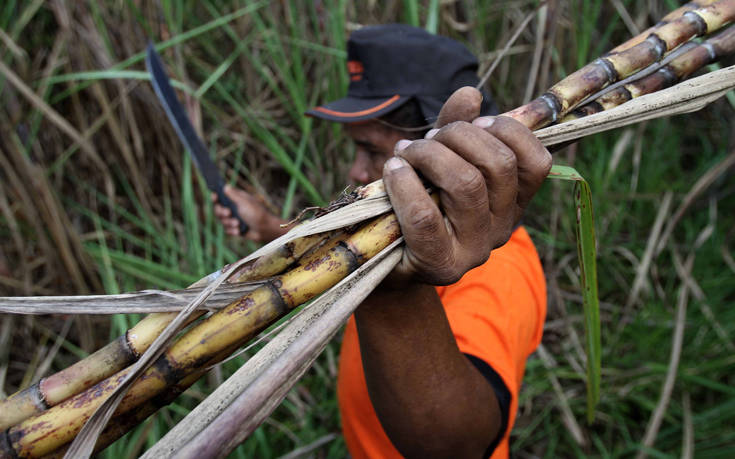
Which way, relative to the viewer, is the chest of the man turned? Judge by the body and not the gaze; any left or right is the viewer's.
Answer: facing to the left of the viewer

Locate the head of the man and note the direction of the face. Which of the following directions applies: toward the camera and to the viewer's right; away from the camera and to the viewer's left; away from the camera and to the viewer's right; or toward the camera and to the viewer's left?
toward the camera and to the viewer's left
